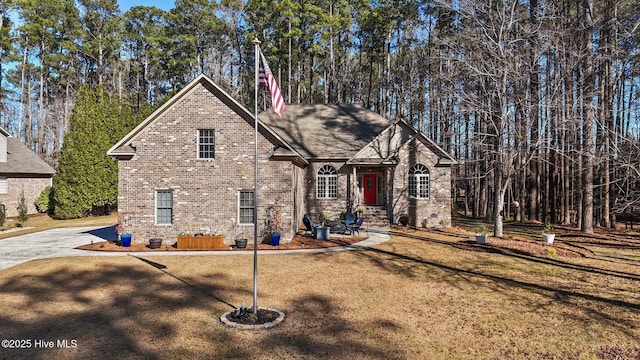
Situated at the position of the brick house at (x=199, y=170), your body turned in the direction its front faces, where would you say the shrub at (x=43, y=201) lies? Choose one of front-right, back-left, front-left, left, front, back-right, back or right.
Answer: back-right

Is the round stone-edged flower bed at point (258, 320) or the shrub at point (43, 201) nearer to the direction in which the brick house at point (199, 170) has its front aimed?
the round stone-edged flower bed

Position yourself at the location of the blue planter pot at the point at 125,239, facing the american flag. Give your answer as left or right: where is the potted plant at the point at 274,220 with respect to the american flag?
left

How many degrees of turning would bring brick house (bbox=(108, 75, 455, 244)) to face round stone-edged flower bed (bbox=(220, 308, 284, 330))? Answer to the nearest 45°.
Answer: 0° — it already faces it

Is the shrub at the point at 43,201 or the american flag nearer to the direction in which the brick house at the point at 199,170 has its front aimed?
the american flag

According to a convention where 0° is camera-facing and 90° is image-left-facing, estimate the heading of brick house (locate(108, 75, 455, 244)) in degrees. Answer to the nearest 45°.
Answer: approximately 0°

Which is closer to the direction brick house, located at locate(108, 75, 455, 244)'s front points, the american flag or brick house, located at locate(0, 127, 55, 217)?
the american flag

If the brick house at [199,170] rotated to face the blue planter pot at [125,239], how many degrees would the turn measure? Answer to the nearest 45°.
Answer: approximately 90° to its right

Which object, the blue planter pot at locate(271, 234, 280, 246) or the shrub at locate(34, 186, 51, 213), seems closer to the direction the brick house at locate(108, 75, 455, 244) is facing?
the blue planter pot

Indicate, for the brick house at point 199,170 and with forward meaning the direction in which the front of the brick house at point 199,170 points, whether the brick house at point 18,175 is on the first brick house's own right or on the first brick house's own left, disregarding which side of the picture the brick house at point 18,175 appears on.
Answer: on the first brick house's own right
